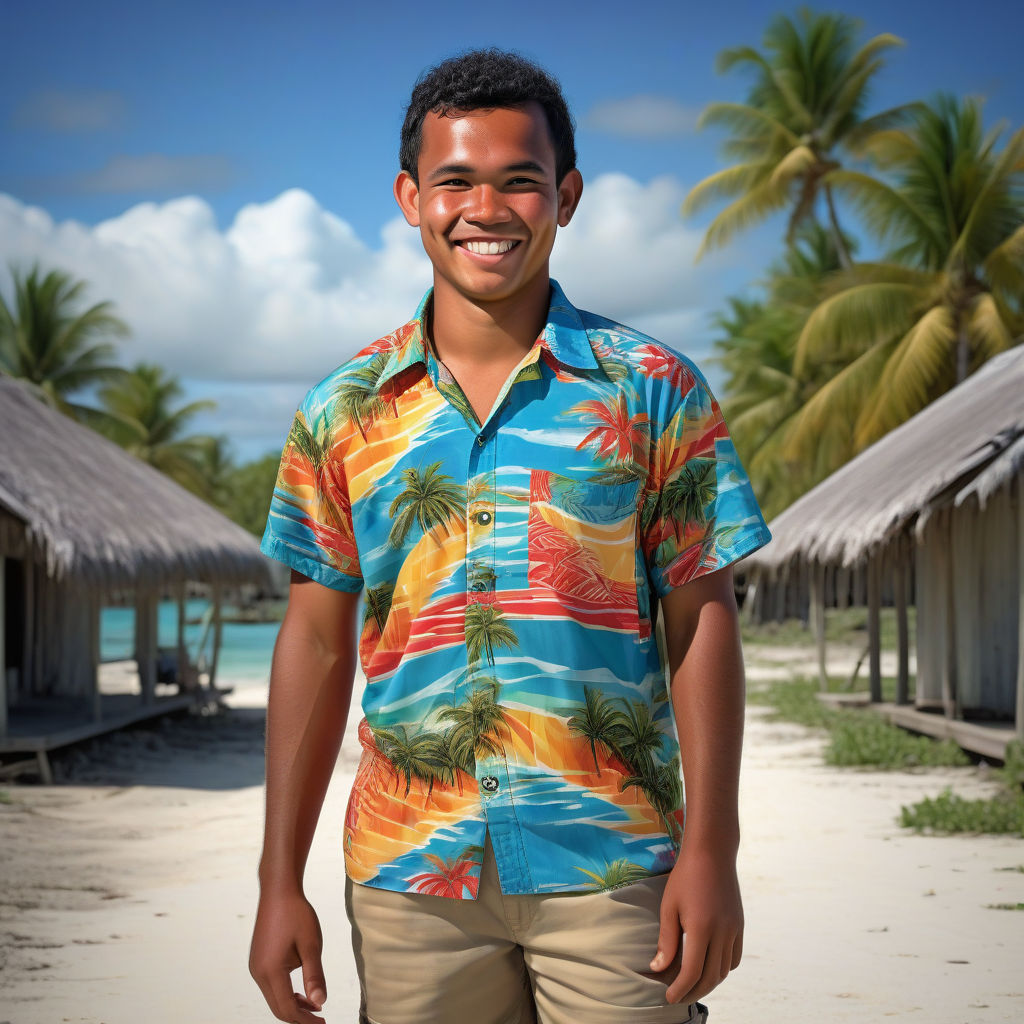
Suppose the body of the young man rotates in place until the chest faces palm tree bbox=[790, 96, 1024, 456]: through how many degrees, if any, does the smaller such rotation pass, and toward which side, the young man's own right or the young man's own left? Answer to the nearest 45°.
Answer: approximately 180°

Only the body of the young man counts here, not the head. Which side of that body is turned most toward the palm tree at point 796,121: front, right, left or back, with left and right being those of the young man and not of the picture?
back

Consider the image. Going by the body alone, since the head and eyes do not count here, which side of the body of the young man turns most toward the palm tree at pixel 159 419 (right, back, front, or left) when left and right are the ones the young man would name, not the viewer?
back

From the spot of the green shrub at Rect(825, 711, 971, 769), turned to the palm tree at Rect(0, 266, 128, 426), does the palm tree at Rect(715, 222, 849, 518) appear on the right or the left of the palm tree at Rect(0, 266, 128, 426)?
right

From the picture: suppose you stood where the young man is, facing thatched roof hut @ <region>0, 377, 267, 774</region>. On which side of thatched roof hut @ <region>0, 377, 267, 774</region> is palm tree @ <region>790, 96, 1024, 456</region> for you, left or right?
right

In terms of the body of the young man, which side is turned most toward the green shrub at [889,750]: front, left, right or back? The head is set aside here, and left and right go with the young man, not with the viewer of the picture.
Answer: back

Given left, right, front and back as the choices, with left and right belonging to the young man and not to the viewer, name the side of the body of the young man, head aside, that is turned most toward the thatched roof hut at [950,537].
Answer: back

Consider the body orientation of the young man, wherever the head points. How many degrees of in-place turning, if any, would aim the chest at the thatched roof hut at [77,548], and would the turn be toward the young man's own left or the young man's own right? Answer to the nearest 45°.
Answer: approximately 180°

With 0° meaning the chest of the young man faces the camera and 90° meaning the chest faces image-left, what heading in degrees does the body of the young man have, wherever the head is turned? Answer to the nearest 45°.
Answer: approximately 0°
